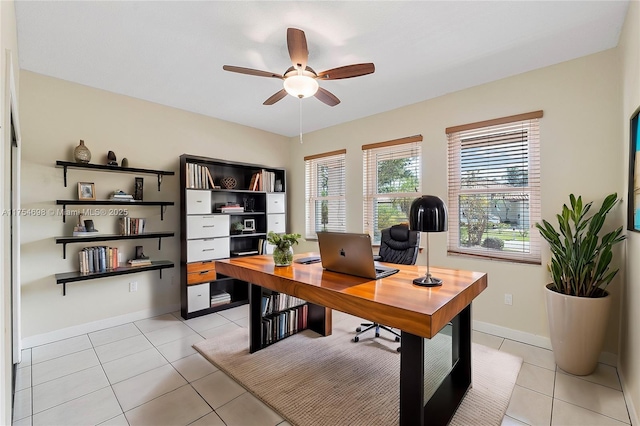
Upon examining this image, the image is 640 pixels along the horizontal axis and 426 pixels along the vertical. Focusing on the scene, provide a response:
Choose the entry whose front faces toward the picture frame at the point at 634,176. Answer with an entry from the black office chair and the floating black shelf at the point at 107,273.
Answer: the floating black shelf

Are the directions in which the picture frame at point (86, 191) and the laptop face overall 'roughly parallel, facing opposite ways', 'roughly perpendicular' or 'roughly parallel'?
roughly perpendicular

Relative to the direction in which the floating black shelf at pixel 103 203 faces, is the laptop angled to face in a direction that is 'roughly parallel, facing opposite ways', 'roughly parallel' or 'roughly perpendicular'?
roughly perpendicular

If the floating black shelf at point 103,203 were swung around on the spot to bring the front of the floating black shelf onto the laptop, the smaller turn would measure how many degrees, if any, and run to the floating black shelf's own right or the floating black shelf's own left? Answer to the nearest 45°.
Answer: approximately 45° to the floating black shelf's own left
